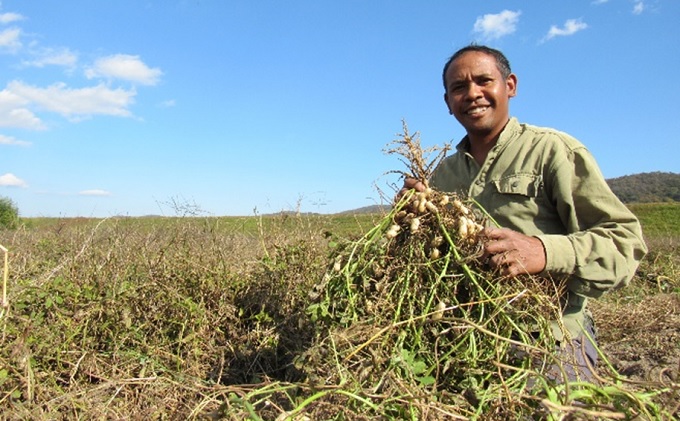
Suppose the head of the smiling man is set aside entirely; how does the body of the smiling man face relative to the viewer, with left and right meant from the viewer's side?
facing the viewer and to the left of the viewer
